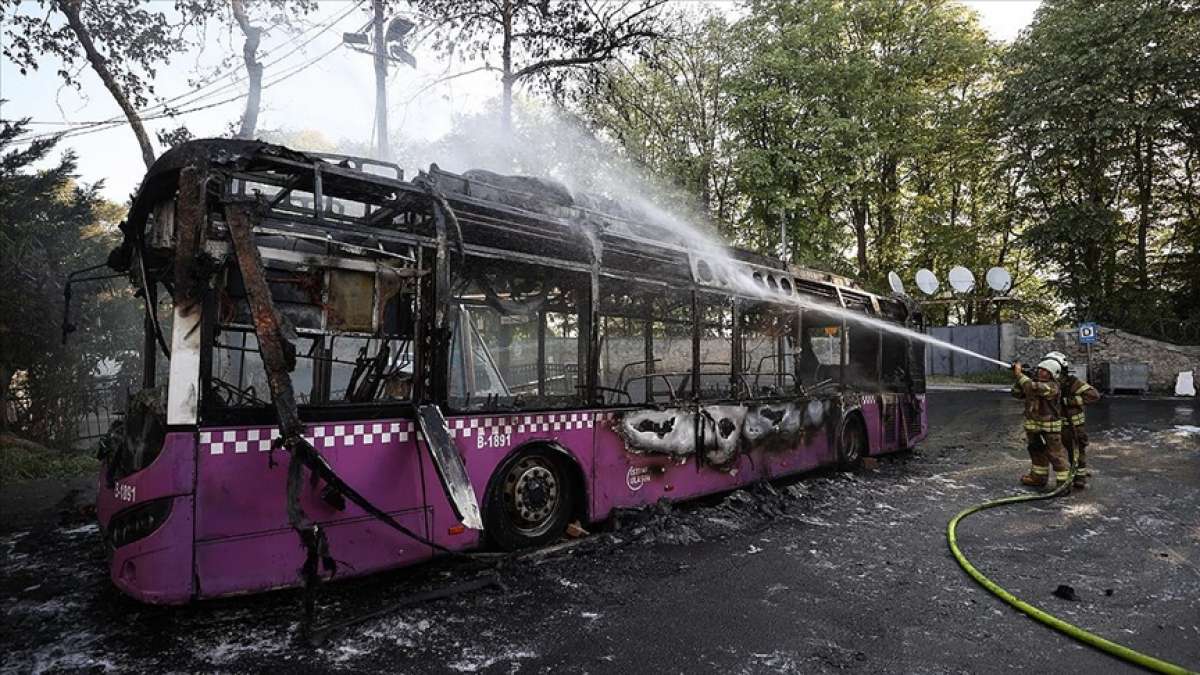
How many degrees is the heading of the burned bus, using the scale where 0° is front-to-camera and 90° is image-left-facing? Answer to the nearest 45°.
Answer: approximately 45°

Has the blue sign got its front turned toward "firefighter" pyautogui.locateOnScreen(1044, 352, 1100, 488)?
yes

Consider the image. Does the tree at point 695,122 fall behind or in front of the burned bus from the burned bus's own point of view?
behind

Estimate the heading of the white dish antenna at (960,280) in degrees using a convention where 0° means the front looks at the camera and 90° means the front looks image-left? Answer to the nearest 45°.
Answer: approximately 0°

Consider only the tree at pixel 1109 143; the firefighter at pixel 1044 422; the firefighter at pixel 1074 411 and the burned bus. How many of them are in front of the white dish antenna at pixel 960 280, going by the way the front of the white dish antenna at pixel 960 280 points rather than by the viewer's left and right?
3

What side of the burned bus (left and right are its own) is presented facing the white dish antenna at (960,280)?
back

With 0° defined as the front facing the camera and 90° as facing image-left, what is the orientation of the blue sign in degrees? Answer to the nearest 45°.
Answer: approximately 0°

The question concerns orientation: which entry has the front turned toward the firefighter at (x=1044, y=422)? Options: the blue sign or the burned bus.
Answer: the blue sign

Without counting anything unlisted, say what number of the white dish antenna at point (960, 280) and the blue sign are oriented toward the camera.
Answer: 2

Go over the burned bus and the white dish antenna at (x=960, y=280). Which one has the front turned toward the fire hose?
the white dish antenna

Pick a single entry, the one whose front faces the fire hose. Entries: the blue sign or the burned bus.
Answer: the blue sign

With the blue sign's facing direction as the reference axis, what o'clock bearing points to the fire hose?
The fire hose is roughly at 12 o'clock from the blue sign.
